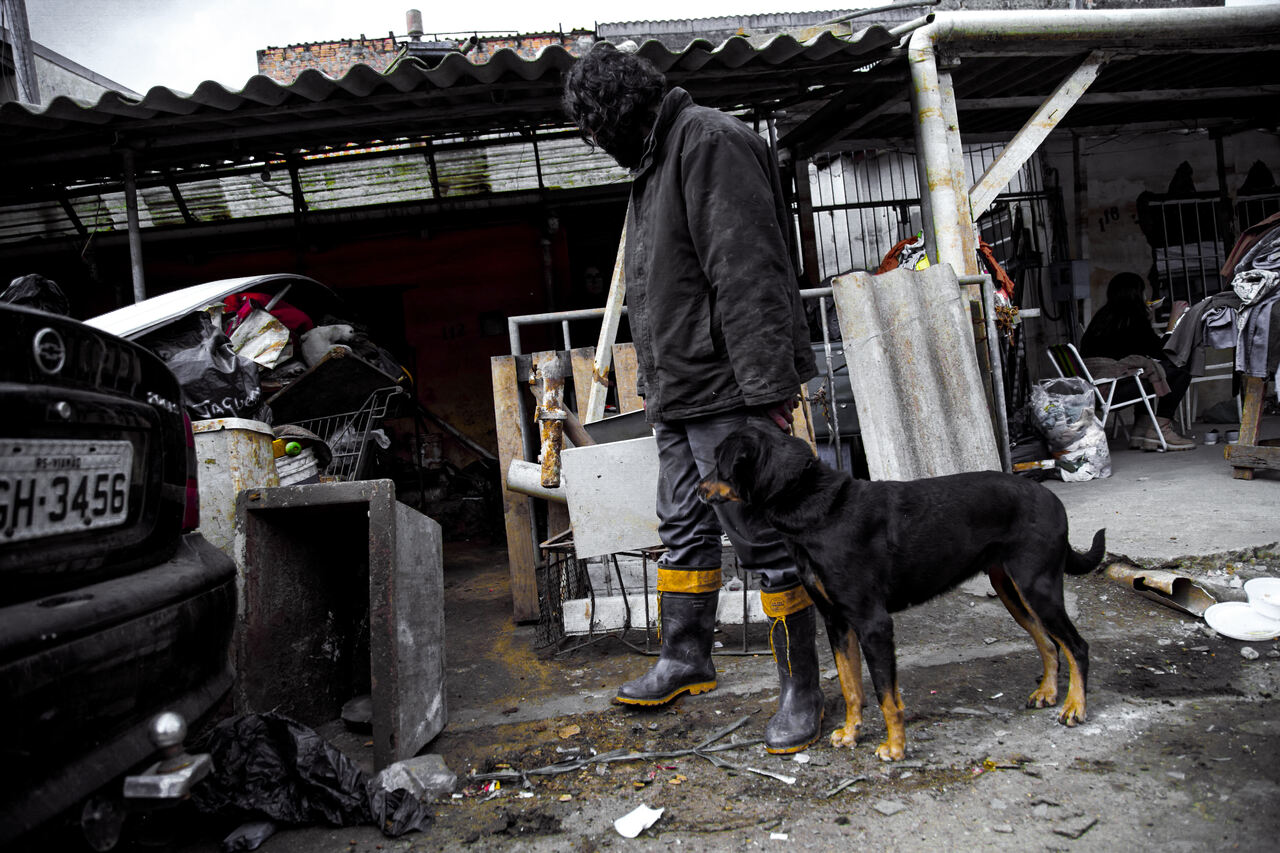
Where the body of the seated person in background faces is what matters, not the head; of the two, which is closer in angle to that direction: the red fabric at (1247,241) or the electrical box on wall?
the red fabric

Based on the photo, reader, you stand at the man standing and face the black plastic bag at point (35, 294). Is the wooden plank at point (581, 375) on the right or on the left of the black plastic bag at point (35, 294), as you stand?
right

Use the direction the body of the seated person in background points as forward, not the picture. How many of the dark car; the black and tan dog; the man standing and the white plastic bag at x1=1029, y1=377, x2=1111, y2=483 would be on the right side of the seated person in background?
4

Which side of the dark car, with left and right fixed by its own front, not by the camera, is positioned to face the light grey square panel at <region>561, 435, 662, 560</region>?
right

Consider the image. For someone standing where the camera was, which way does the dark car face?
facing away from the viewer and to the left of the viewer

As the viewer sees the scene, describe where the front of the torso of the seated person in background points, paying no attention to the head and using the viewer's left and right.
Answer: facing to the right of the viewer

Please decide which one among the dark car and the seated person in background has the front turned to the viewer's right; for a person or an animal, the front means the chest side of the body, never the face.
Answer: the seated person in background

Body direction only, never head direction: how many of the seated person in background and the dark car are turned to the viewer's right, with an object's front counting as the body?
1
